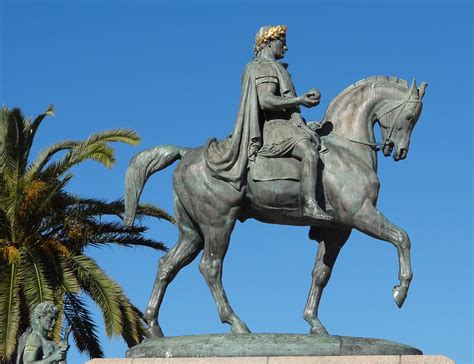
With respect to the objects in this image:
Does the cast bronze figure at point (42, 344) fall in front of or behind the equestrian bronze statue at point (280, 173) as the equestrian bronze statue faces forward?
behind

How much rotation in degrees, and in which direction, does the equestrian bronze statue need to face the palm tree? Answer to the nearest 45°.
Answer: approximately 135° to its left

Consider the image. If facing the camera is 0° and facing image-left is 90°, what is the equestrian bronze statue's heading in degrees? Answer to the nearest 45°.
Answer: approximately 270°
